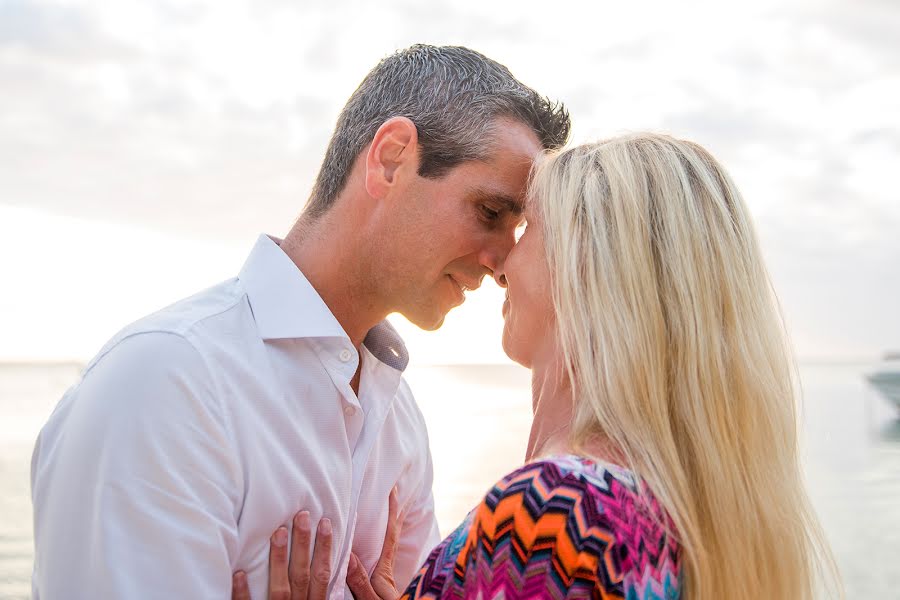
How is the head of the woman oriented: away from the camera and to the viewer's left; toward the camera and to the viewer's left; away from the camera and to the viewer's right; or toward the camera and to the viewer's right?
away from the camera and to the viewer's left

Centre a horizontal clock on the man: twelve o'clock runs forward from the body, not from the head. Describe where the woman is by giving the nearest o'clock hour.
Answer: The woman is roughly at 12 o'clock from the man.

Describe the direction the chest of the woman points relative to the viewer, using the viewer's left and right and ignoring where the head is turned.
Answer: facing away from the viewer and to the left of the viewer

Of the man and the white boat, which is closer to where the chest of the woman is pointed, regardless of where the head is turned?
the man

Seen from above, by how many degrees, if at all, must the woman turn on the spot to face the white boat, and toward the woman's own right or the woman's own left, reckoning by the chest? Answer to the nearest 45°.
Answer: approximately 45° to the woman's own right

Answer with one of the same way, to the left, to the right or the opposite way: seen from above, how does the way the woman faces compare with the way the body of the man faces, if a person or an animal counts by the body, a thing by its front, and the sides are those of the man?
the opposite way

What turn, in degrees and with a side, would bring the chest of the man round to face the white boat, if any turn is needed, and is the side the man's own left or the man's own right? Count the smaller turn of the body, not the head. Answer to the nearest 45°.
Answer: approximately 90° to the man's own left
